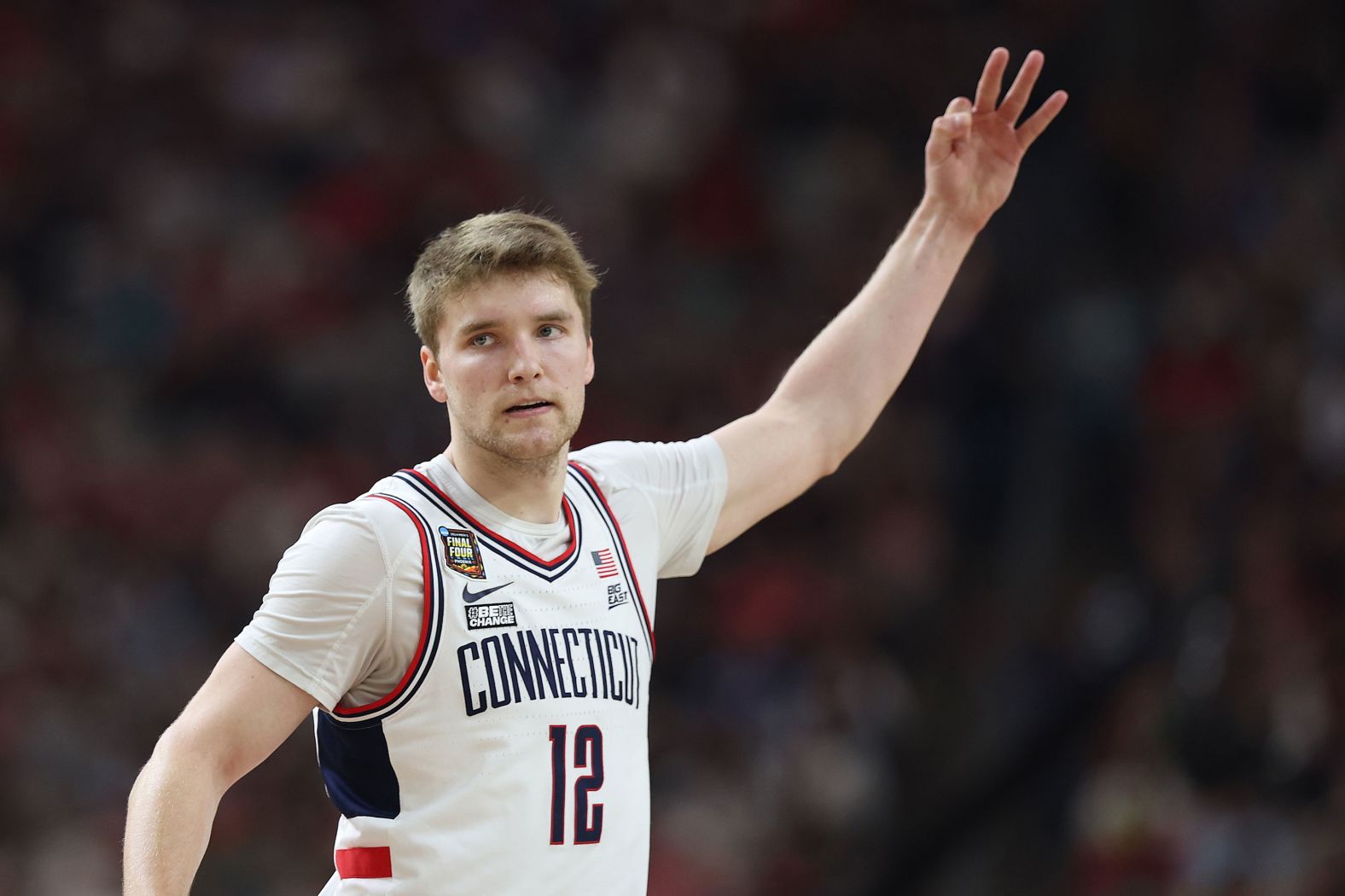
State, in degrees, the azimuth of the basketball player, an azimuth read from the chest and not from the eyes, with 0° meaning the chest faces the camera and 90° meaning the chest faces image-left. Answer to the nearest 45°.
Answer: approximately 315°
